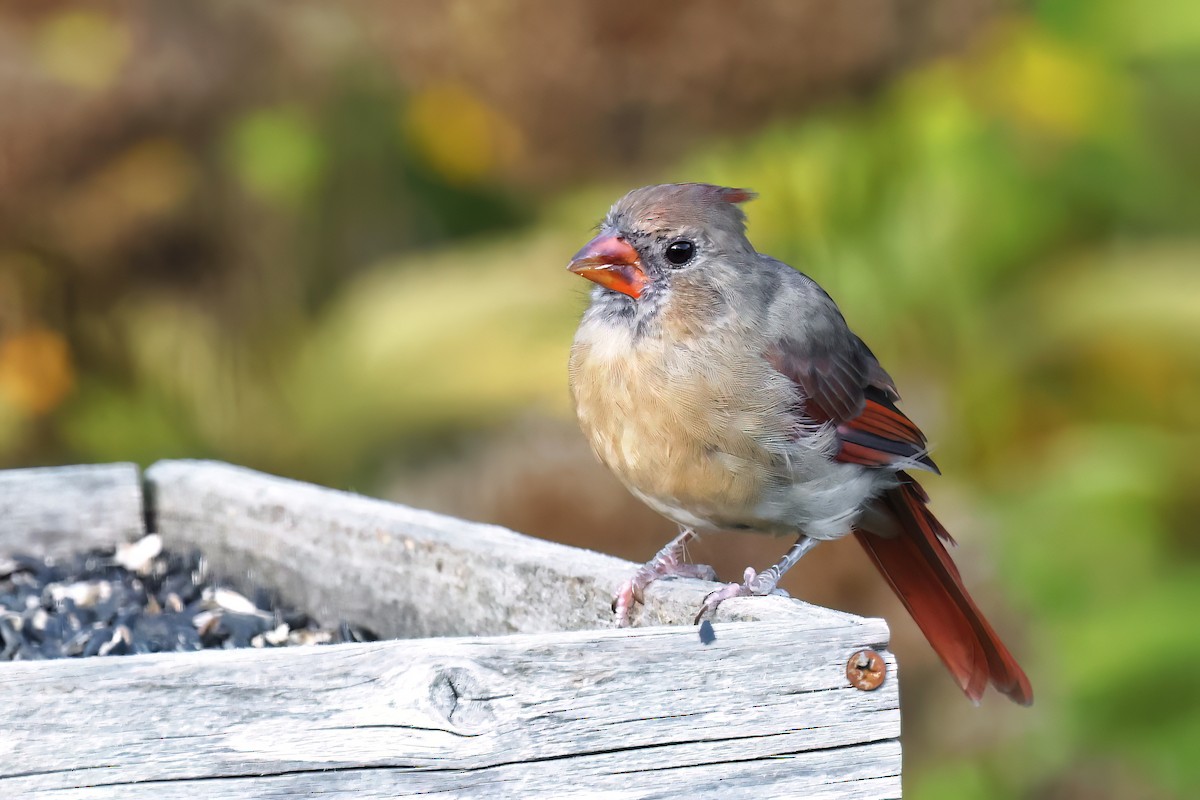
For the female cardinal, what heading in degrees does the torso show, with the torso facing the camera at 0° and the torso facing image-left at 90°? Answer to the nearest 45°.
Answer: approximately 45°
